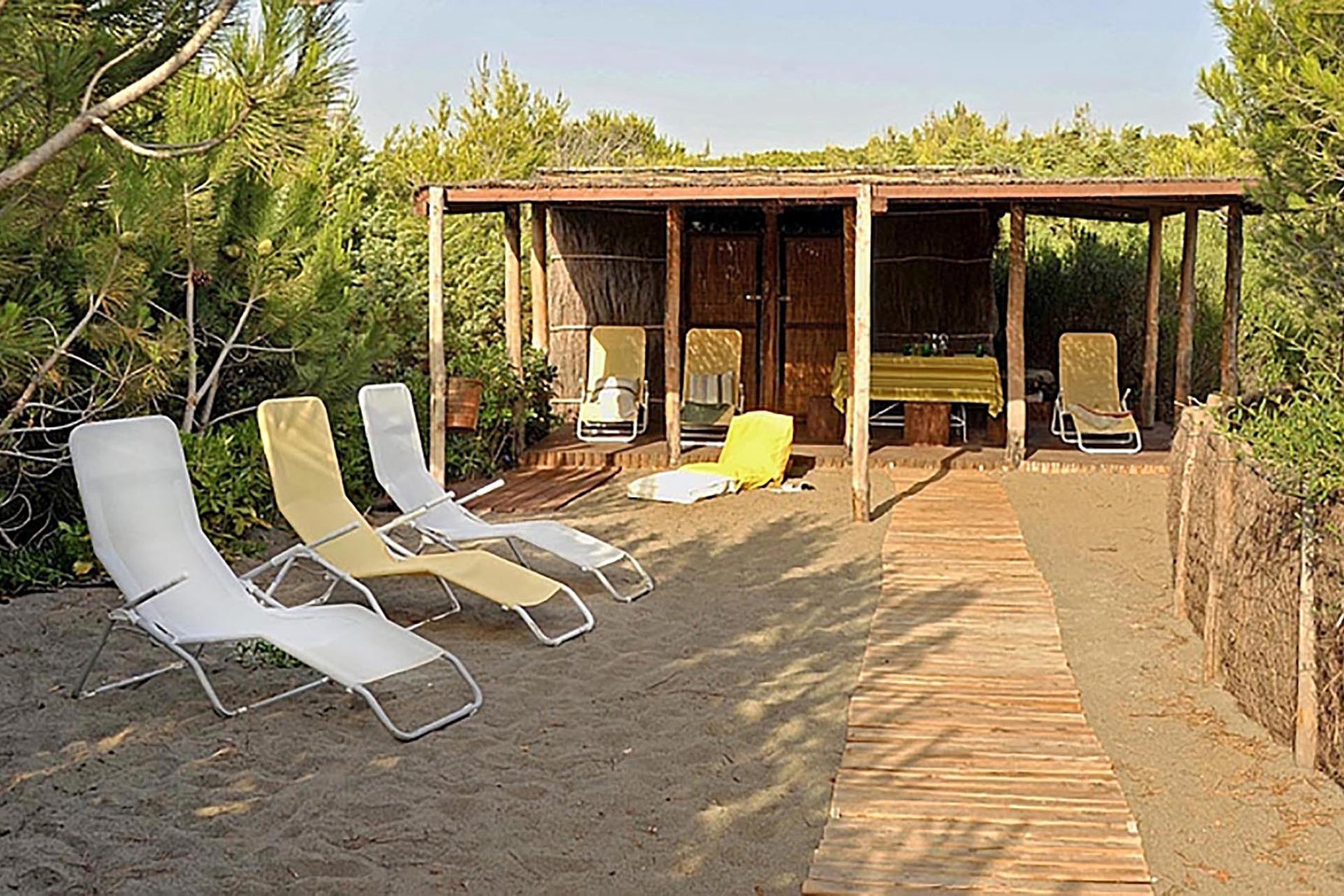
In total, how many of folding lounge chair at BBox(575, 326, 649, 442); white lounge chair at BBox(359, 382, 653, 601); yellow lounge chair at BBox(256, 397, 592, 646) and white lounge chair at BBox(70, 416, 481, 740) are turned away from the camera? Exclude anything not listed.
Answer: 0

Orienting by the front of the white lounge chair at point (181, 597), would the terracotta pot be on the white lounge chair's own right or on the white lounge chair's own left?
on the white lounge chair's own left

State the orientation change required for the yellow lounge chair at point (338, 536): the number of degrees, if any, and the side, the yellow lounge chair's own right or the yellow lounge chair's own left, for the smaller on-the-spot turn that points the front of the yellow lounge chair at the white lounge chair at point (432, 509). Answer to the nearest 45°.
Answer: approximately 90° to the yellow lounge chair's own left

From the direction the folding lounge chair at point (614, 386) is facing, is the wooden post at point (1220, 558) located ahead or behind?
ahead

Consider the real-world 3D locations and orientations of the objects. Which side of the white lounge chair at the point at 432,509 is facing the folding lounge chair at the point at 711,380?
left

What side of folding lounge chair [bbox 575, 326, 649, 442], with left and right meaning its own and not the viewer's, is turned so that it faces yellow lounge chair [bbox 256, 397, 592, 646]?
front

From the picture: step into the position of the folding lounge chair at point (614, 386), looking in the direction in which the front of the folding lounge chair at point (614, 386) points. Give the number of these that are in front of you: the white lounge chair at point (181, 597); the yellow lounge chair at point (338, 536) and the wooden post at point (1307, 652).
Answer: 3

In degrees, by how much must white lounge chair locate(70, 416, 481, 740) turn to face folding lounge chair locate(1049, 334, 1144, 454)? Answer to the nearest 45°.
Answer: approximately 90° to its left

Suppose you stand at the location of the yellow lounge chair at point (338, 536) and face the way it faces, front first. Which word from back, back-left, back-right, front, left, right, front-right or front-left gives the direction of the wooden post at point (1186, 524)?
front-left

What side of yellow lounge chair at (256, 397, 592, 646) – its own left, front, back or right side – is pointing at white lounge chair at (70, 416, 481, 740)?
right

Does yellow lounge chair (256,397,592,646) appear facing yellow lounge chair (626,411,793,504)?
no

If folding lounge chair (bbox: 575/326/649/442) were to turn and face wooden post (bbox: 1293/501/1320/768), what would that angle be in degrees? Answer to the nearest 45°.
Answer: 0° — it already faces it

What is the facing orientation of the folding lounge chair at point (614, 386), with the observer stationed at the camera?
facing the viewer

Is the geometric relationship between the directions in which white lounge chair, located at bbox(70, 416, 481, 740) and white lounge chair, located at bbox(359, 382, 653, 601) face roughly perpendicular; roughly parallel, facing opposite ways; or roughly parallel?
roughly parallel

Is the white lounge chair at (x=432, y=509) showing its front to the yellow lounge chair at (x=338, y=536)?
no

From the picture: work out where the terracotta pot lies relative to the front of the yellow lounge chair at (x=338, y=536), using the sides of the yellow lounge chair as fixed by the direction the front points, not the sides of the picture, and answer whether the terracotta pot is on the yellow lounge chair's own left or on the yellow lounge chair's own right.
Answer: on the yellow lounge chair's own left

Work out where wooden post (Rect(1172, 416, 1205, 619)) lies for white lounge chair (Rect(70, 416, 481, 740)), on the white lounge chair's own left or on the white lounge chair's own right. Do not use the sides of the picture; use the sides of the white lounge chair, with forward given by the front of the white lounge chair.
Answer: on the white lounge chair's own left

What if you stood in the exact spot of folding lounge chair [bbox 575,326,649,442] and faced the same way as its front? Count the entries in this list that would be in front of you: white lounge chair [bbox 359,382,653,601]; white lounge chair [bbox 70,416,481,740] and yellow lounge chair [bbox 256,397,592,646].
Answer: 3

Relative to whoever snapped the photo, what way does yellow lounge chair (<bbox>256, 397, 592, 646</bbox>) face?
facing the viewer and to the right of the viewer

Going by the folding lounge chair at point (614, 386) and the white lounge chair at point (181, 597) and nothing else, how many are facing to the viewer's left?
0

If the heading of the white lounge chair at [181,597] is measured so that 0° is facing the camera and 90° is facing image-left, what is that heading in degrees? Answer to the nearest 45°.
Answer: approximately 315°
